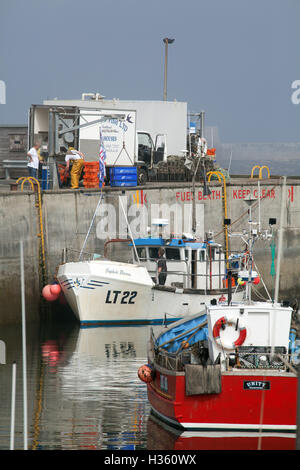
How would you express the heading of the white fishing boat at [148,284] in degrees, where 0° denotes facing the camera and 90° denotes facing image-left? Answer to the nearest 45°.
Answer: approximately 45°

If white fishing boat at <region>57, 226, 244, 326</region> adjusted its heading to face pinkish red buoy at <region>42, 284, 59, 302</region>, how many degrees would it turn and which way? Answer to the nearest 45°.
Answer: approximately 45° to its right

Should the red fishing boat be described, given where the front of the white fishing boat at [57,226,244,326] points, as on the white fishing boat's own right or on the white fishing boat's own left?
on the white fishing boat's own left

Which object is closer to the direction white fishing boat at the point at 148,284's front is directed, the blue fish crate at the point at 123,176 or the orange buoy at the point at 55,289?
the orange buoy

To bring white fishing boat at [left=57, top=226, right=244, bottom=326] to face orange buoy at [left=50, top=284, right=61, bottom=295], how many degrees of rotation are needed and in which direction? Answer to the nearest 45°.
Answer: approximately 45° to its right

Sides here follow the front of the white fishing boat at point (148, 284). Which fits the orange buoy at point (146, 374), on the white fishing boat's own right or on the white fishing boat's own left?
on the white fishing boat's own left

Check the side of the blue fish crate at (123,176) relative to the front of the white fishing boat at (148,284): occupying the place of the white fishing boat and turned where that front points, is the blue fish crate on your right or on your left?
on your right

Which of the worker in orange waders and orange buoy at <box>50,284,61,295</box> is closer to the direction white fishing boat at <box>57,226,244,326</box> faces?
the orange buoy

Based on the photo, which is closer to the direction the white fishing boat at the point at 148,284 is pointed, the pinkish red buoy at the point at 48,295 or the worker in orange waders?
the pinkish red buoy

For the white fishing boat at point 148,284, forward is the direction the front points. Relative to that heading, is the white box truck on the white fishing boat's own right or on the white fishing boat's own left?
on the white fishing boat's own right
